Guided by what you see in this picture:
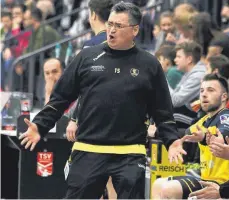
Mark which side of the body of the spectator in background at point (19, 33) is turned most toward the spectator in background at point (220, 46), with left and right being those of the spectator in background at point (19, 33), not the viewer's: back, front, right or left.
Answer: left

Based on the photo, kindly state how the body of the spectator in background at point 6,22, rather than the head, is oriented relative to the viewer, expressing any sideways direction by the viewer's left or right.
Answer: facing the viewer and to the left of the viewer

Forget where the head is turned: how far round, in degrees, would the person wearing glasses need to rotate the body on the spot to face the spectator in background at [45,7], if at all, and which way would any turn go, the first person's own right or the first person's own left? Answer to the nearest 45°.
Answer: approximately 180°

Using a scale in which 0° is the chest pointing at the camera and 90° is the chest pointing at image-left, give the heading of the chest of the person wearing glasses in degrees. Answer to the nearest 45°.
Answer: approximately 0°

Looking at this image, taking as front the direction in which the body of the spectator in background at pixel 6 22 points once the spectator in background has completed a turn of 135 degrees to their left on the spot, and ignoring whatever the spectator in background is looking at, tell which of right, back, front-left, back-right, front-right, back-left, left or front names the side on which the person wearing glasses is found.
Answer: right
